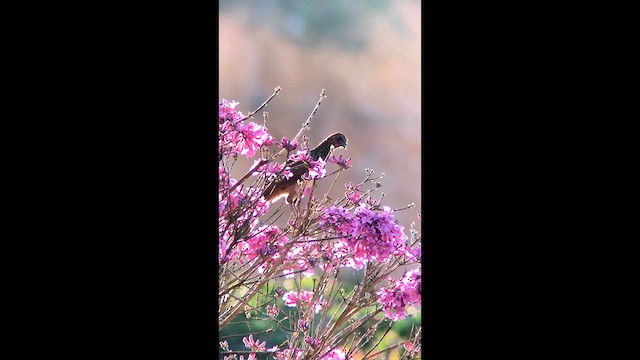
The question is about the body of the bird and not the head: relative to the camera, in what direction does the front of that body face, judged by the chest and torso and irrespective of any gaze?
to the viewer's right
